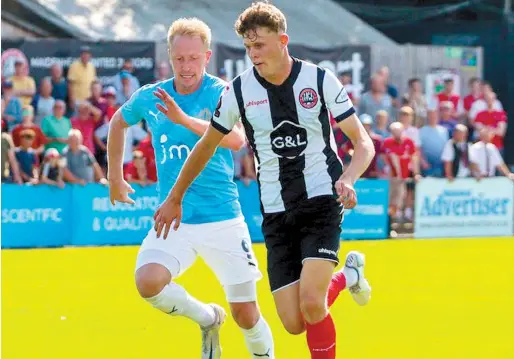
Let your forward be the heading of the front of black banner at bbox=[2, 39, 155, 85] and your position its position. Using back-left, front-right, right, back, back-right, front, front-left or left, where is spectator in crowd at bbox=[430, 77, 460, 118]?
left

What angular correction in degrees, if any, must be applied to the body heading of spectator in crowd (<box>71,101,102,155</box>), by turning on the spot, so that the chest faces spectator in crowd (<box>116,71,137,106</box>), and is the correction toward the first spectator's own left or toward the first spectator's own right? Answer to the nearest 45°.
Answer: approximately 135° to the first spectator's own left

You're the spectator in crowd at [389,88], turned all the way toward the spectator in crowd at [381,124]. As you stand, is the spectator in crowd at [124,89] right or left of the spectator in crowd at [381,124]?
right

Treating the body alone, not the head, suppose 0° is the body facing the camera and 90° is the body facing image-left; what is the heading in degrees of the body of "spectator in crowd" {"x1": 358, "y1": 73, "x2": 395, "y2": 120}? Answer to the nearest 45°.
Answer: approximately 0°

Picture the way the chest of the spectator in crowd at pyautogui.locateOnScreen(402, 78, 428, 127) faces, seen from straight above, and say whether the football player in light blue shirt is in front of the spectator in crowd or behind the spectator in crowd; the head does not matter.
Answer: in front

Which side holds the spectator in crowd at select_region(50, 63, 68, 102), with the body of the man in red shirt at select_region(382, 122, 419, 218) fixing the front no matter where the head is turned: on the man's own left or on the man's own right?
on the man's own right

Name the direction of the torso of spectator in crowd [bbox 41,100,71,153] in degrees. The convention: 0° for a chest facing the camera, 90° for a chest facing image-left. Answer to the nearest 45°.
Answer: approximately 0°

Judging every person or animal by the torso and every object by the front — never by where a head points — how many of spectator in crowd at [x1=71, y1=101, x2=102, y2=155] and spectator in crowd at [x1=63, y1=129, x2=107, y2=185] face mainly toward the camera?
2

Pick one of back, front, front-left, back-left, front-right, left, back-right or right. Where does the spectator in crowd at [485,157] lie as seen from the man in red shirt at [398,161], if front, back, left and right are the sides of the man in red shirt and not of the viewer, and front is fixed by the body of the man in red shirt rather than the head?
back-left
